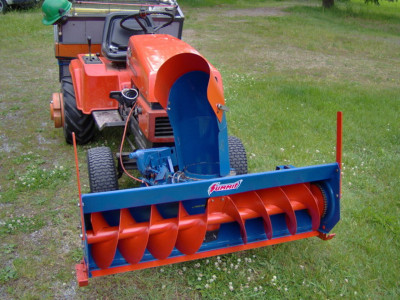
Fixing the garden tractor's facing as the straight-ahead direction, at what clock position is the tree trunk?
The tree trunk is roughly at 8 o'clock from the garden tractor.

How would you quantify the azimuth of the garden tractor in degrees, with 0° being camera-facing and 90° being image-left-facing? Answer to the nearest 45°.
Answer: approximately 315°
